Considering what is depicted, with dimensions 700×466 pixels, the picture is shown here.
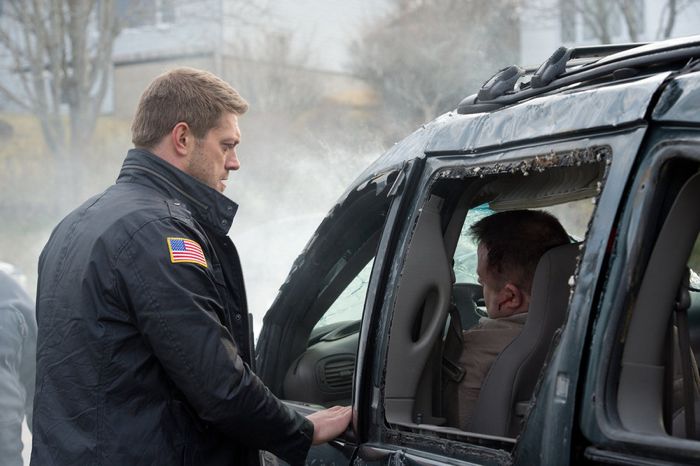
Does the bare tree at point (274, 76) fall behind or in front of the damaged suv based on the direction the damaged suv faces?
in front

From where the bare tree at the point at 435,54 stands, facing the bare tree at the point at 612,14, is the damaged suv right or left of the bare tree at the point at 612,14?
right

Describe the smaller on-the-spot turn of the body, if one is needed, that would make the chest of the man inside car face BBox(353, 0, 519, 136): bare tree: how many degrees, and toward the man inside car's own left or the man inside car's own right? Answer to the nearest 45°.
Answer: approximately 45° to the man inside car's own right

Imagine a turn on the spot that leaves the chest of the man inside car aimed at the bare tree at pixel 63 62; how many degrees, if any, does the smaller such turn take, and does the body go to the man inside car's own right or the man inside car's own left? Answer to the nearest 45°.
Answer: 0° — they already face it

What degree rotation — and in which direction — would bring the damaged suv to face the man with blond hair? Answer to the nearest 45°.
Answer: approximately 45° to its left

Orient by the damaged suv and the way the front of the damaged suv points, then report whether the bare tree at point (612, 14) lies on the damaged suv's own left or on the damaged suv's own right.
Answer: on the damaged suv's own right

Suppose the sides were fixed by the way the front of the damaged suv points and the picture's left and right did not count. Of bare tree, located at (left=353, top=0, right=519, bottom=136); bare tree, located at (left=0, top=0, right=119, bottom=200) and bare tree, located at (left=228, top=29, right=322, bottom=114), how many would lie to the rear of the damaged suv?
0

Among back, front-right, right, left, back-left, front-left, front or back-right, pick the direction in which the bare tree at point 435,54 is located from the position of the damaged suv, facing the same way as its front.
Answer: front-right

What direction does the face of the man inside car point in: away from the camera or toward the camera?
away from the camera

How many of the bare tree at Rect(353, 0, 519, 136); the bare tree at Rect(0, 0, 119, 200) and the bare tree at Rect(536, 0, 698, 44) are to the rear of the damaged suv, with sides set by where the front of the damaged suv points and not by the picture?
0

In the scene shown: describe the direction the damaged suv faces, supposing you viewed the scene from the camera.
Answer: facing away from the viewer and to the left of the viewer

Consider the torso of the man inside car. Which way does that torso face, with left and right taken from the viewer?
facing away from the viewer and to the left of the viewer
